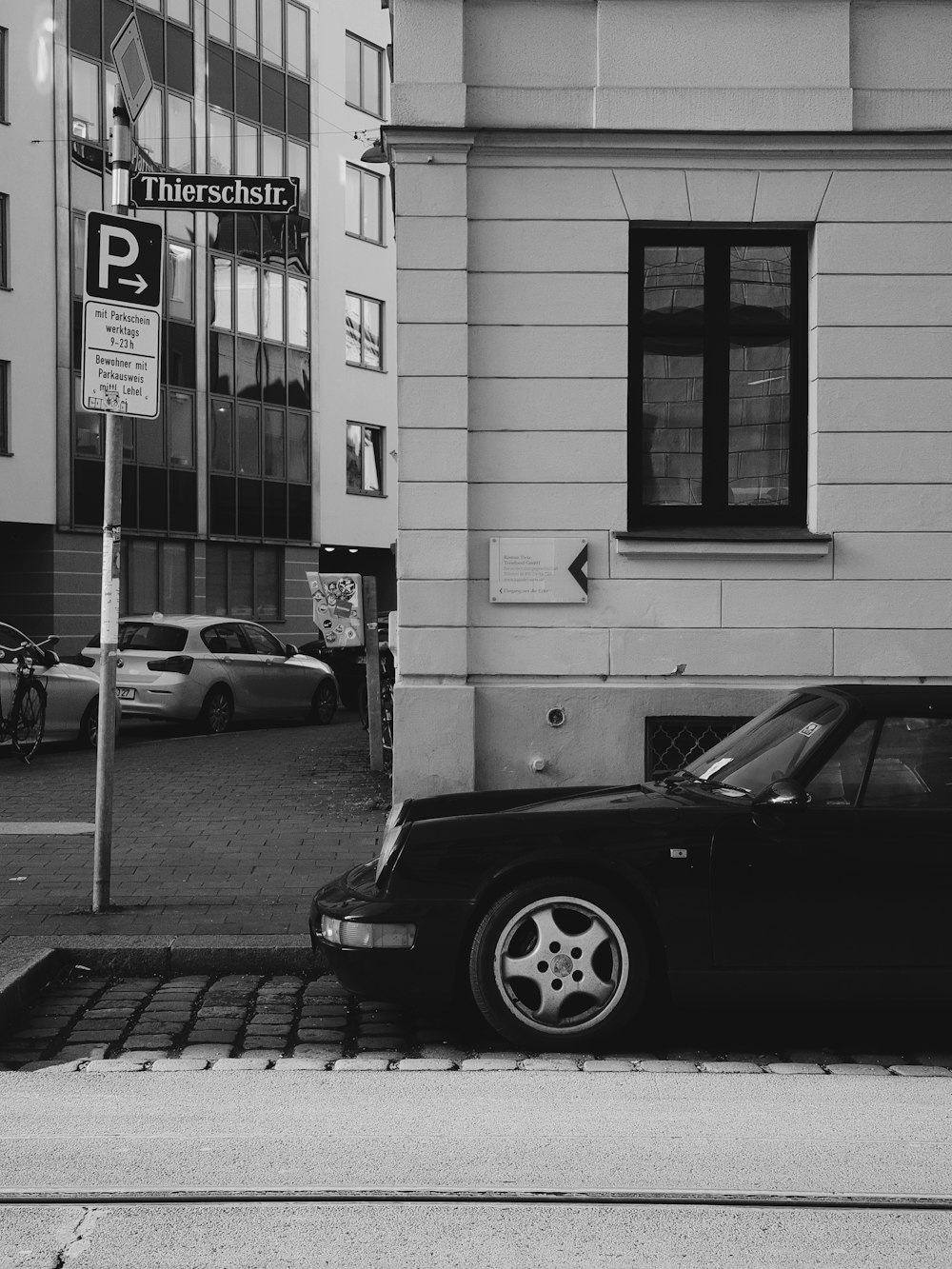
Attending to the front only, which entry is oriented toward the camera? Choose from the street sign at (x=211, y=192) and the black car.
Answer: the street sign

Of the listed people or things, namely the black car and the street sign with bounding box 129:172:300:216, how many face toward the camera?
1

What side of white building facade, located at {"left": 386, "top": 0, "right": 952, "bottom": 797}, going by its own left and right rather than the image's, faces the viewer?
front

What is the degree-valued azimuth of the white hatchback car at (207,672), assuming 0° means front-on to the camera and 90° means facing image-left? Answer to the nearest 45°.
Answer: approximately 225°

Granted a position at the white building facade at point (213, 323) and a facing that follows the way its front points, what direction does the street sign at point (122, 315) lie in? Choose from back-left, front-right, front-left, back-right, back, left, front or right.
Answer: front-right

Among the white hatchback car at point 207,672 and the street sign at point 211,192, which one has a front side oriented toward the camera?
the street sign

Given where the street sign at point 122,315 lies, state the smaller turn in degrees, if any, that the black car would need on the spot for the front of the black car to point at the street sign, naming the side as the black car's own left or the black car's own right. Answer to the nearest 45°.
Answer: approximately 45° to the black car's own right

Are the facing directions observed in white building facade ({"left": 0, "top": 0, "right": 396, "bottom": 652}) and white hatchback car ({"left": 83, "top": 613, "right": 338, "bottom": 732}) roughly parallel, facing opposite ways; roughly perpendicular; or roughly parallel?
roughly perpendicular

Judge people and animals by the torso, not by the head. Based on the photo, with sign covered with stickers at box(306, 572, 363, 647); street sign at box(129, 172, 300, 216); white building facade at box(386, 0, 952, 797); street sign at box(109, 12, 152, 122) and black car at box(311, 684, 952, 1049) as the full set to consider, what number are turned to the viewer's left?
1

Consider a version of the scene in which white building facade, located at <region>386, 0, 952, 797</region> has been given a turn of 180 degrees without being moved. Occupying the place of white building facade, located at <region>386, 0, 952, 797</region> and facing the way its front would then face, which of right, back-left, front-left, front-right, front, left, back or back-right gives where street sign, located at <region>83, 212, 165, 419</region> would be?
back-left

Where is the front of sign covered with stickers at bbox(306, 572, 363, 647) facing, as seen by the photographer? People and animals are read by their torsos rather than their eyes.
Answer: facing the viewer

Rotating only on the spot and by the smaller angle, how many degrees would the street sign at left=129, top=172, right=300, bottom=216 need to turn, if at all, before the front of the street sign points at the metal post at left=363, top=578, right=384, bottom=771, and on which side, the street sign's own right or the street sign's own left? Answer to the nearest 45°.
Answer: approximately 180°

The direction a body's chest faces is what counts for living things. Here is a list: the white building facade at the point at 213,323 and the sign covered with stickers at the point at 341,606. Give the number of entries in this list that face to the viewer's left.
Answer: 0

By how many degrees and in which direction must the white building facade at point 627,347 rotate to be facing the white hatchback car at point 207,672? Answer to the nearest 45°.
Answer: approximately 135° to its right

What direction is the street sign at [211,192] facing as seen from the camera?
toward the camera

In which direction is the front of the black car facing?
to the viewer's left

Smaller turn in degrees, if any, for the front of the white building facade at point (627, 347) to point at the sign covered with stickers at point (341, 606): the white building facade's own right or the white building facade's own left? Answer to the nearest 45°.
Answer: approximately 135° to the white building facade's own right
